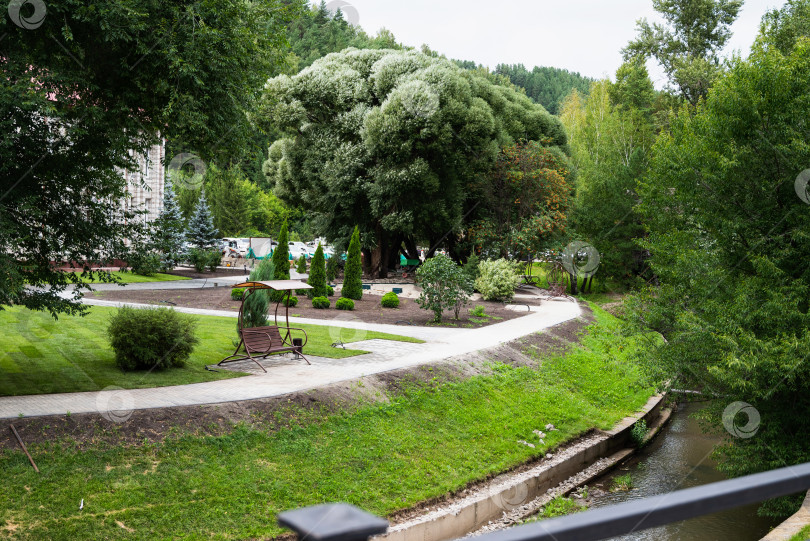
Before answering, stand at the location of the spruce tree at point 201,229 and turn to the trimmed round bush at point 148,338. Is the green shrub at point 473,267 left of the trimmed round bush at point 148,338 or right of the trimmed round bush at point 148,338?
left

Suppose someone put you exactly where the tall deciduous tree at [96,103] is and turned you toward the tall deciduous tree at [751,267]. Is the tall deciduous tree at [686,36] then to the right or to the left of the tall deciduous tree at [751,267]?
left

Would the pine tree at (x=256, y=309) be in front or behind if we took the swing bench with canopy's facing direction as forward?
behind

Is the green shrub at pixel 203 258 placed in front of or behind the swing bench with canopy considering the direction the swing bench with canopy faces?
behind

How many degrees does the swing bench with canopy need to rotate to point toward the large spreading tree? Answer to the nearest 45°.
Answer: approximately 135° to its left

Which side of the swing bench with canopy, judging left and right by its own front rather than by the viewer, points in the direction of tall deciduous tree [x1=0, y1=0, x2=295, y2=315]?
right

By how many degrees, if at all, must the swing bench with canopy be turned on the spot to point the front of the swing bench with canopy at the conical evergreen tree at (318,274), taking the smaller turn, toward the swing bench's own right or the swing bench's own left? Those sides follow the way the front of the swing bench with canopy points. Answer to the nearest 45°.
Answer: approximately 135° to the swing bench's own left
